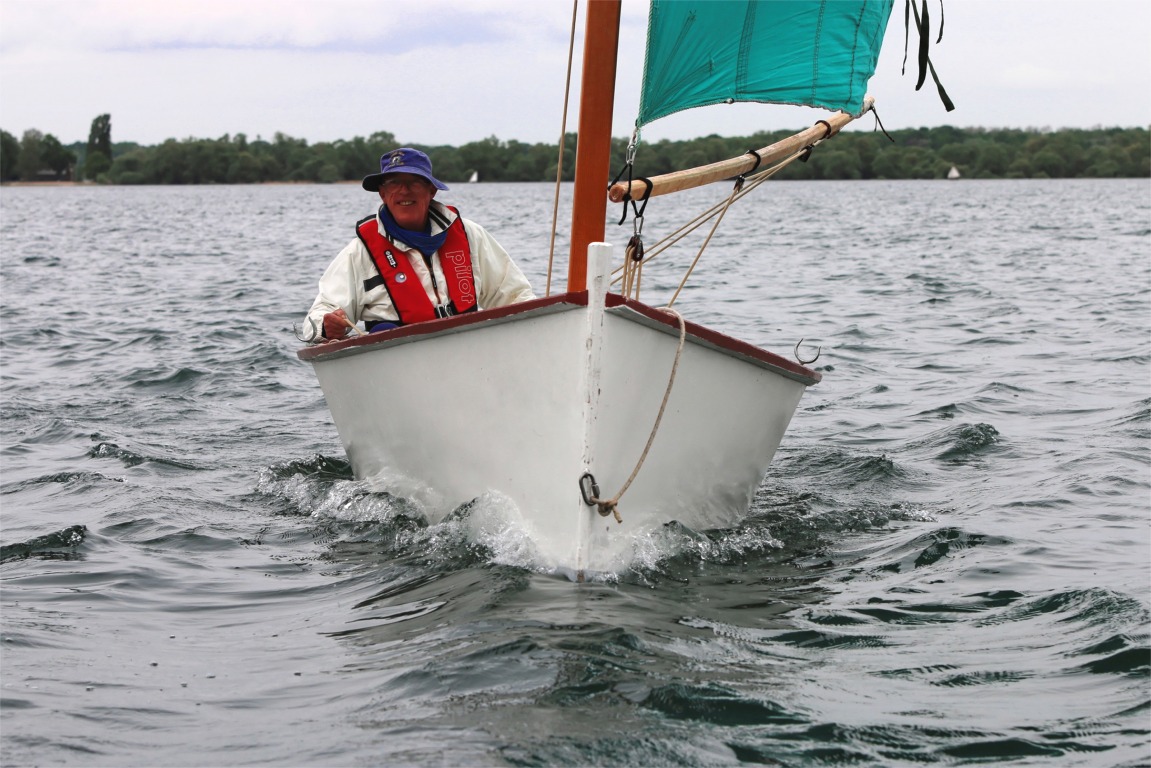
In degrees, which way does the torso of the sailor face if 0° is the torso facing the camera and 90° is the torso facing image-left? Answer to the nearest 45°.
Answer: approximately 0°

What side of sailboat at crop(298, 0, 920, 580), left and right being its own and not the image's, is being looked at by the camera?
front
